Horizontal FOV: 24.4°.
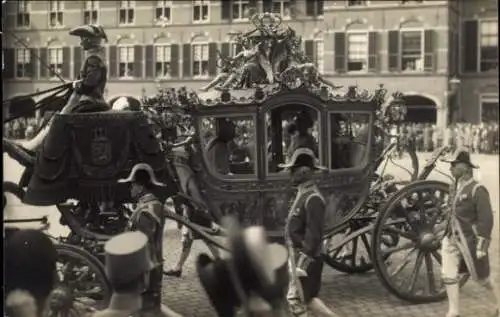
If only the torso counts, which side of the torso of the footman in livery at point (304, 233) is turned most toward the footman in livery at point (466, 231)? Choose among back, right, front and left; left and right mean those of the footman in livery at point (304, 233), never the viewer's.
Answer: back

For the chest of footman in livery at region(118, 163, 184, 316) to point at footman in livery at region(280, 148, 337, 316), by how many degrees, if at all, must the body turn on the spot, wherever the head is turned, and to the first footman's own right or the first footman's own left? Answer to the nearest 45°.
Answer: approximately 180°

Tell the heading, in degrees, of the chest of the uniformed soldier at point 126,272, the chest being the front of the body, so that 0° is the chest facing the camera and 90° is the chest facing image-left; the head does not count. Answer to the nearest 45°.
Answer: approximately 225°

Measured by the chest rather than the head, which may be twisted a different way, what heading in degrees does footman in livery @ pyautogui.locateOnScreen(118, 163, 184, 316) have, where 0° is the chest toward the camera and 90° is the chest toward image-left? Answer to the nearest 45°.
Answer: approximately 90°

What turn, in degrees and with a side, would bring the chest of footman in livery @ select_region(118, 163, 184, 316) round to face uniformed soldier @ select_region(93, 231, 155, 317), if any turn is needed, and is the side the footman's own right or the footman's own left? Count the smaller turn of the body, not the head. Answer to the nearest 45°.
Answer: approximately 90° to the footman's own left

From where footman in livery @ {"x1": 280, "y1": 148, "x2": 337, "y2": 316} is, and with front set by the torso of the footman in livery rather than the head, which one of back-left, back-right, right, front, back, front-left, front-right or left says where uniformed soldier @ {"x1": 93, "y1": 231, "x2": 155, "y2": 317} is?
front-left

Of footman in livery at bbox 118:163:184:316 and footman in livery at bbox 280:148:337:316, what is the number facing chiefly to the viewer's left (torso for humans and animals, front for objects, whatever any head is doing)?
2

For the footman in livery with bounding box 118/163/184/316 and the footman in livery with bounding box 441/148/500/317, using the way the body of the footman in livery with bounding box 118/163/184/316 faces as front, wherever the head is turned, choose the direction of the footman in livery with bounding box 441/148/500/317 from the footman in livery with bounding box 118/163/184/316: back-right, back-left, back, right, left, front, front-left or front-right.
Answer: back

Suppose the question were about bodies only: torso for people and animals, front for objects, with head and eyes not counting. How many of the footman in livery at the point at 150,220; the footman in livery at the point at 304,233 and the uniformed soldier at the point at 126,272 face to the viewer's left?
2

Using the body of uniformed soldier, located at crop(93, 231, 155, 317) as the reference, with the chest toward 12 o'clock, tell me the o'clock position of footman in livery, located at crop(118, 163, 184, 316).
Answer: The footman in livery is roughly at 11 o'clock from the uniformed soldier.

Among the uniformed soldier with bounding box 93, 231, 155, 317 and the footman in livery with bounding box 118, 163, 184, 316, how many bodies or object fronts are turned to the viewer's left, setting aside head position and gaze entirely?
1

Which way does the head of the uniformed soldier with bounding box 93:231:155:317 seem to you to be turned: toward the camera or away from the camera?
away from the camera

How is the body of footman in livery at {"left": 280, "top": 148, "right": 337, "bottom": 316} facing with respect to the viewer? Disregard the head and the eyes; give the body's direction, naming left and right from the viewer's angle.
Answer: facing to the left of the viewer
